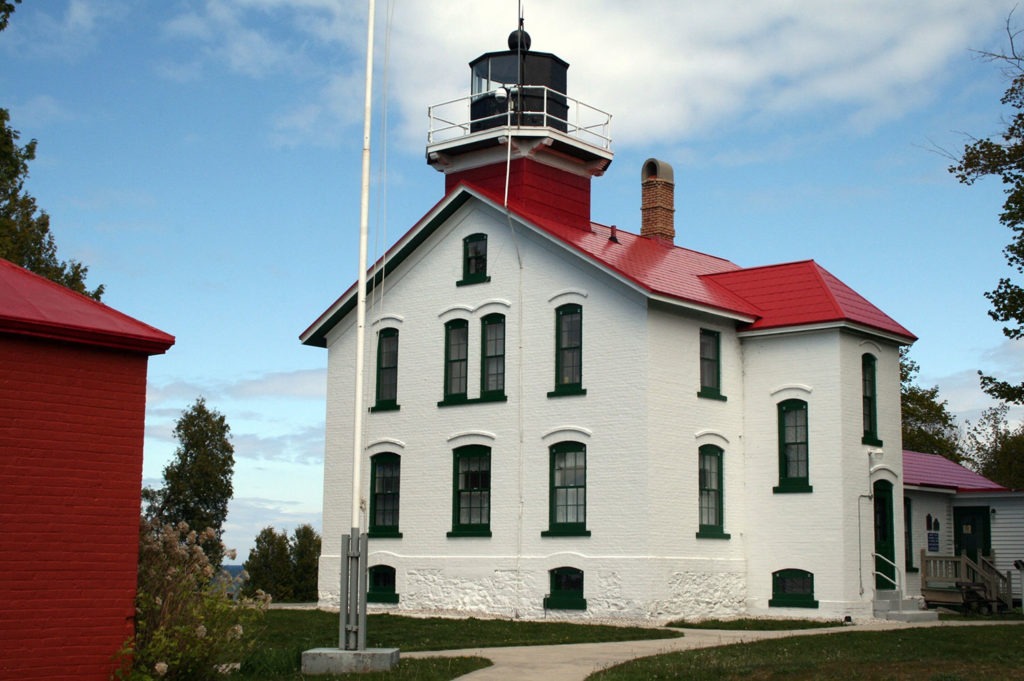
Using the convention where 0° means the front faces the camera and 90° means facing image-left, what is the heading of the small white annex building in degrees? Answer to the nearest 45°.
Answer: approximately 0°

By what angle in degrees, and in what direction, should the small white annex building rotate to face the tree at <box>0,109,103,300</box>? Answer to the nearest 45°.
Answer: approximately 90° to its right

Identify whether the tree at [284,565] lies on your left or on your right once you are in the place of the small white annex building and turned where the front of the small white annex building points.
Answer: on your right

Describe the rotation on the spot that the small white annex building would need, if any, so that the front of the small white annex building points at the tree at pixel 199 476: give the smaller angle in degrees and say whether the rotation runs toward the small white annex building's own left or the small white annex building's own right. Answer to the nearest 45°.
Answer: approximately 90° to the small white annex building's own right

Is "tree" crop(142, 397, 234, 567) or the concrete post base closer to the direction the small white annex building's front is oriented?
the concrete post base

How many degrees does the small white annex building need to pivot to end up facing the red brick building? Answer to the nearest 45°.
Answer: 0° — it already faces it

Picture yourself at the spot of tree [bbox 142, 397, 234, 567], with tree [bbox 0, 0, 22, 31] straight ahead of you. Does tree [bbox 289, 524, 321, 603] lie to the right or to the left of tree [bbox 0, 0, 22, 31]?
left
